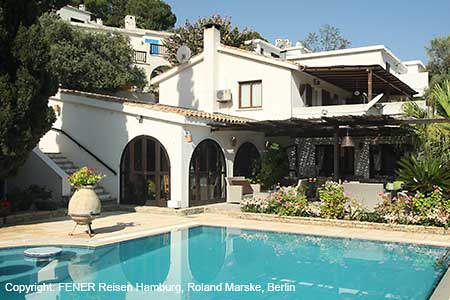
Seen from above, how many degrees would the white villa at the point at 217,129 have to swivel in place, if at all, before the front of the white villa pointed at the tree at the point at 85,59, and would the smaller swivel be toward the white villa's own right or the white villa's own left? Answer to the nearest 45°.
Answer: approximately 180°

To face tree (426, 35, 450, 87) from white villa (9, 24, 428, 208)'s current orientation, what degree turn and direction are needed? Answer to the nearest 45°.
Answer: approximately 90° to its left

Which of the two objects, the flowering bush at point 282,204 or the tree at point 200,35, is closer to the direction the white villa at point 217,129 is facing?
the flowering bush

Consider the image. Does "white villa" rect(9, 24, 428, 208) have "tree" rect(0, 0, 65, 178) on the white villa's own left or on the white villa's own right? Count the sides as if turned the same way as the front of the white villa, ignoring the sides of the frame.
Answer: on the white villa's own right

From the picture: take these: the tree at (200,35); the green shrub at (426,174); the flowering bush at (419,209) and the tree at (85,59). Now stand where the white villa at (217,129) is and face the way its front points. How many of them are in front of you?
2

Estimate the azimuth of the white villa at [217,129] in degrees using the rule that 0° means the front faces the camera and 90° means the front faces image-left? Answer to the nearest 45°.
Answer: approximately 315°

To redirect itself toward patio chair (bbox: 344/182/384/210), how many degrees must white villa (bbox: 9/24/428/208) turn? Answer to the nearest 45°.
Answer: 0° — it already faces it
